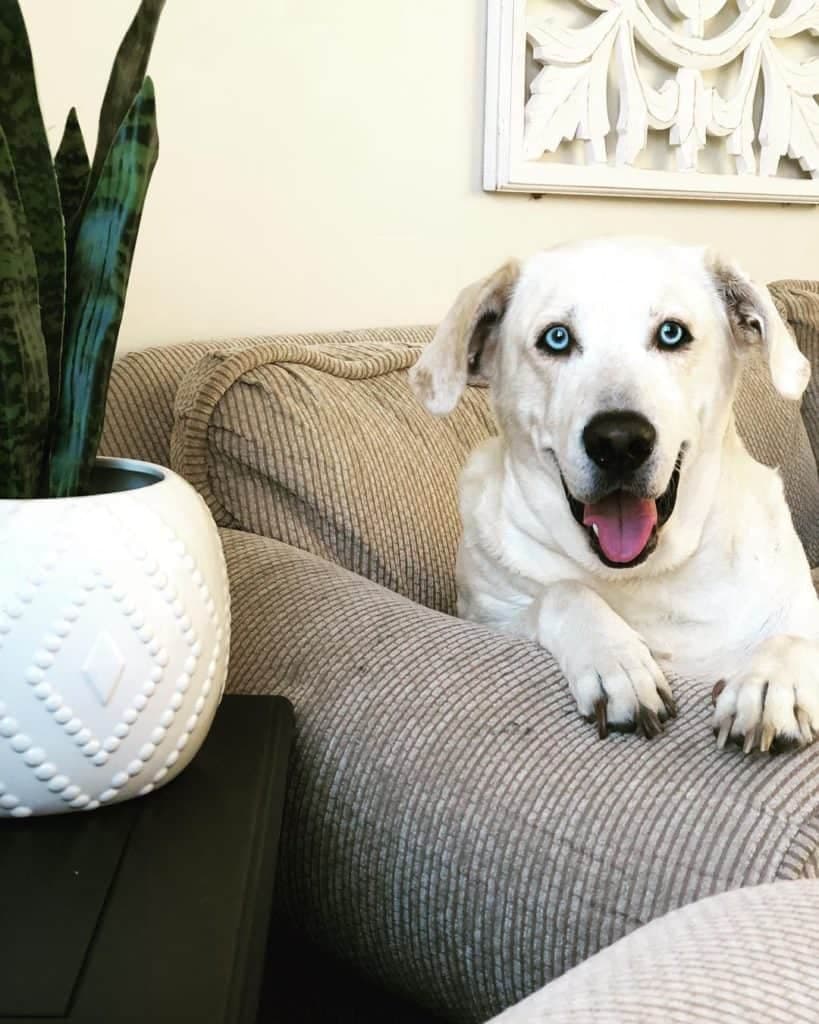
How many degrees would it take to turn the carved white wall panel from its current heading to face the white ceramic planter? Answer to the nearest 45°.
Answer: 0° — it already faces it

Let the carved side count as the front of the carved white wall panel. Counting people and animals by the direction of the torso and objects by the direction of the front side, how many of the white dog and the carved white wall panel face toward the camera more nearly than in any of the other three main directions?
2

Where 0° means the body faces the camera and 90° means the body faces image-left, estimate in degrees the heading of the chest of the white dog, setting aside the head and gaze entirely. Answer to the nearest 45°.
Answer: approximately 0°

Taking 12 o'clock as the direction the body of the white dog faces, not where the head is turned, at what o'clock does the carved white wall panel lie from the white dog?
The carved white wall panel is roughly at 6 o'clock from the white dog.

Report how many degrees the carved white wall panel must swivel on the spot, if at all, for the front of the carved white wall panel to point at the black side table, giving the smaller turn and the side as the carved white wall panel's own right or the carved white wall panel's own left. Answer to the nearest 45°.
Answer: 0° — it already faces it

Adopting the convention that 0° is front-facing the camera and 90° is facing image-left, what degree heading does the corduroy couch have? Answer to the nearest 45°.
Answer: approximately 315°

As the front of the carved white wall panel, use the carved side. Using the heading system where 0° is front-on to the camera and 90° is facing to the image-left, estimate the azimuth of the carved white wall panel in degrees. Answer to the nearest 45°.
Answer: approximately 0°
